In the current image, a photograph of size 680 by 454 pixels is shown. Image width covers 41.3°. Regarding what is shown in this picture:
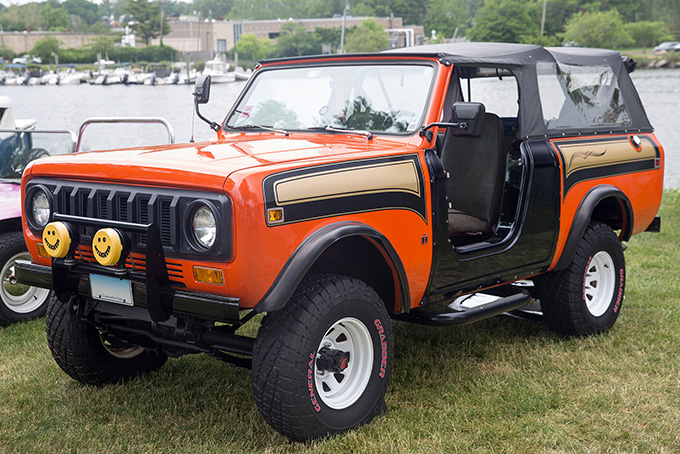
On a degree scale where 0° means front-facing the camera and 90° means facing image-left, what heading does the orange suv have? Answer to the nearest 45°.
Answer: approximately 45°
